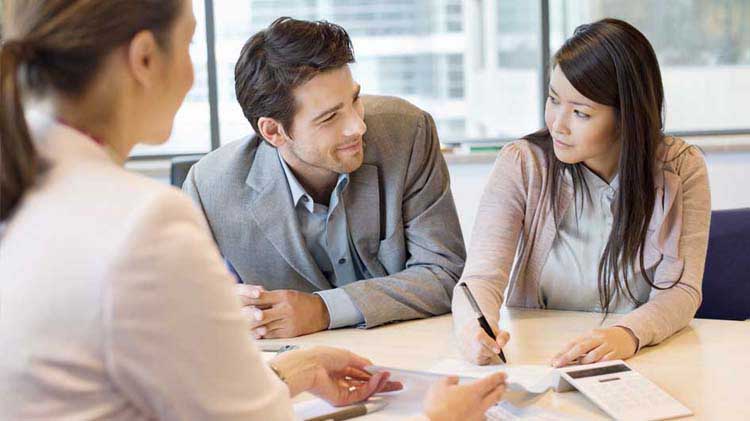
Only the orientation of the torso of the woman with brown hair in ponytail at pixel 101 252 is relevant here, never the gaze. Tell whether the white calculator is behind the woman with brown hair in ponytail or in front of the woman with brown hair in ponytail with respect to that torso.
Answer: in front

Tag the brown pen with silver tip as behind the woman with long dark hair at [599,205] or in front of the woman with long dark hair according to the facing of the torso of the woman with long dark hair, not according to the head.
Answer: in front

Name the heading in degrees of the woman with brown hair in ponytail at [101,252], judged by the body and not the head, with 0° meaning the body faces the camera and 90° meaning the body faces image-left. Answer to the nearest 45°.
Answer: approximately 225°

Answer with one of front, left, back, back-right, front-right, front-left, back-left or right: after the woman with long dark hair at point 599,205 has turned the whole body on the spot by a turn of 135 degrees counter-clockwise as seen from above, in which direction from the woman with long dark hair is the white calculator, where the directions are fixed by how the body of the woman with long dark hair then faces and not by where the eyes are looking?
right

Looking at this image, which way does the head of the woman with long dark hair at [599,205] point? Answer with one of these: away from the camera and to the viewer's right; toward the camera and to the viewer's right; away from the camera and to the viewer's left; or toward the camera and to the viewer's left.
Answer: toward the camera and to the viewer's left

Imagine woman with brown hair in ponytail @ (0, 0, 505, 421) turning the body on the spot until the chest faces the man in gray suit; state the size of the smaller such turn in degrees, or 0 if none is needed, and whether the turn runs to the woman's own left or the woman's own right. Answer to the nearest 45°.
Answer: approximately 45° to the woman's own left

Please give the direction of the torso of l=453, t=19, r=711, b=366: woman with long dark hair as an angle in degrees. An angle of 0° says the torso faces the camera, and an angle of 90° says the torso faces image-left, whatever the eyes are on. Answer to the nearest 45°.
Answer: approximately 45°

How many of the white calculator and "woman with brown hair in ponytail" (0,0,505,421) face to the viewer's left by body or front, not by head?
0

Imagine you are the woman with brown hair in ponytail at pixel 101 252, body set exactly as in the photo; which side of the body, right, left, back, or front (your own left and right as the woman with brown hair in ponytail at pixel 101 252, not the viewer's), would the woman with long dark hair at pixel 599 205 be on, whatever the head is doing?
front

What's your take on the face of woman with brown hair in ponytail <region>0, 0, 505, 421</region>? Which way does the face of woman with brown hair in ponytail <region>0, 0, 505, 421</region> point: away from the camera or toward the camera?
away from the camera

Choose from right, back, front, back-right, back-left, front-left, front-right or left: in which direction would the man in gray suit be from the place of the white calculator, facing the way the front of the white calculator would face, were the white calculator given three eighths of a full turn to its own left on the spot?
front-left

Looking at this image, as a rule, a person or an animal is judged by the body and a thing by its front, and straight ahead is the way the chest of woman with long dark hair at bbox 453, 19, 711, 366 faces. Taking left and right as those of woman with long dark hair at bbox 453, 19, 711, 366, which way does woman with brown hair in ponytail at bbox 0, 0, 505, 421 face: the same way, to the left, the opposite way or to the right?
the opposite way
